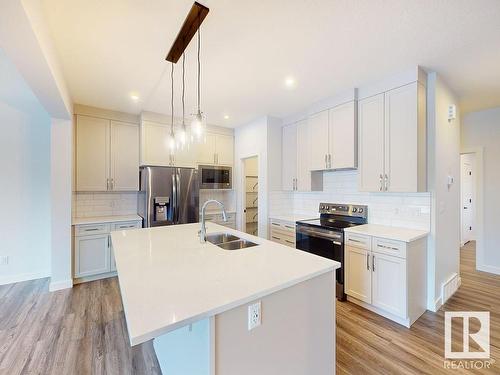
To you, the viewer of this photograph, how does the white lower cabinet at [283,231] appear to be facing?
facing the viewer and to the left of the viewer

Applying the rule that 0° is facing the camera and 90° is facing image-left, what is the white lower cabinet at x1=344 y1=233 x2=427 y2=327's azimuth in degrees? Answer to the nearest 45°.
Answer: approximately 45°

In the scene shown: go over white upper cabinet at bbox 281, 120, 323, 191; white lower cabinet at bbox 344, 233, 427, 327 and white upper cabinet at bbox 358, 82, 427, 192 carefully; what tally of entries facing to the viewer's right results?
0

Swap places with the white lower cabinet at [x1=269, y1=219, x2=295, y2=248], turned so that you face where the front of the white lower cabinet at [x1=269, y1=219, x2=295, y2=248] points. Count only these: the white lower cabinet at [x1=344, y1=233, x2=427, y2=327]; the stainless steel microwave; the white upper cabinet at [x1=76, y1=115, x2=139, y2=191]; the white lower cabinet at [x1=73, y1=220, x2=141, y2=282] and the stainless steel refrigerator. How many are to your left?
1

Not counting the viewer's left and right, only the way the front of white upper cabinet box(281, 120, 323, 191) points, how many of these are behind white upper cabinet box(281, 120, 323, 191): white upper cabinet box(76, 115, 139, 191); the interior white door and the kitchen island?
1

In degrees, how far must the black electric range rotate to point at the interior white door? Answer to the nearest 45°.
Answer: approximately 180°

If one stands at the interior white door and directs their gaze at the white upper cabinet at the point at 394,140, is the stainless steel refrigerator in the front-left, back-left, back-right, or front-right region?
front-right

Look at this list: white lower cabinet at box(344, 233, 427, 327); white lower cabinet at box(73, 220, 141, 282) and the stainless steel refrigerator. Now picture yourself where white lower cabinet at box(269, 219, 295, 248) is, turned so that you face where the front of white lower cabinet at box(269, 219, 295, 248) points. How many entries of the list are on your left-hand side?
1

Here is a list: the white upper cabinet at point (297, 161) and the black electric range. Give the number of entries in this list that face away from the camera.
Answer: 0
